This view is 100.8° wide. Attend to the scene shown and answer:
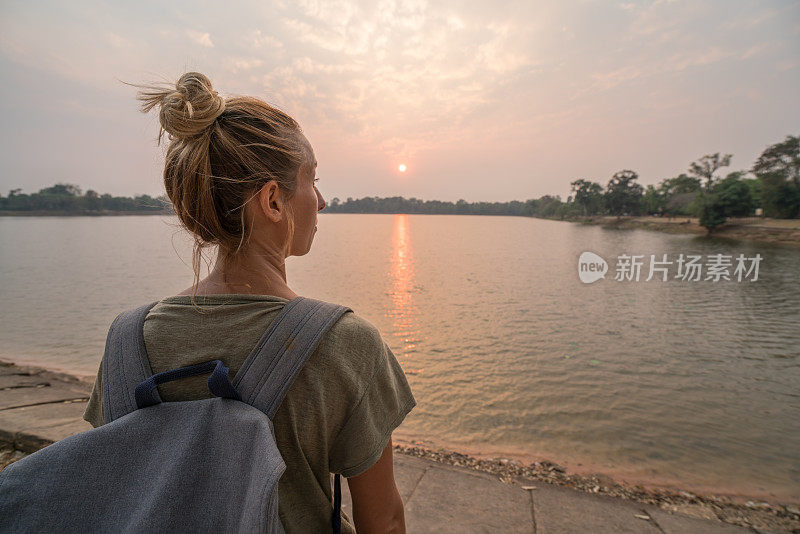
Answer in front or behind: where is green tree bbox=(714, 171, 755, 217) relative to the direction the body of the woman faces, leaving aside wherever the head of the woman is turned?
in front

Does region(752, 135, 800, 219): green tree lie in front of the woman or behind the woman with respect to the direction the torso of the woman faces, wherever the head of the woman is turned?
in front

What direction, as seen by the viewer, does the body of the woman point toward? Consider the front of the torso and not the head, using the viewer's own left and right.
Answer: facing away from the viewer and to the right of the viewer

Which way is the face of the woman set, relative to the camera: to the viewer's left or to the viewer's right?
to the viewer's right
